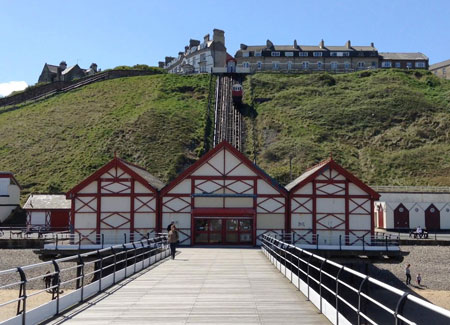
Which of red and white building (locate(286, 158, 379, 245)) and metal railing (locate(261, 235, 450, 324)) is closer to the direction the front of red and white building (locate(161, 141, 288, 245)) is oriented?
the metal railing

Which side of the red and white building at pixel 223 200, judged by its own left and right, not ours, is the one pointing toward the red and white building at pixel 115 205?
right

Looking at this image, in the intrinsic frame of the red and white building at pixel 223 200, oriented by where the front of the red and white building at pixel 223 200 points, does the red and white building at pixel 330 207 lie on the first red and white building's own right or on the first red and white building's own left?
on the first red and white building's own left

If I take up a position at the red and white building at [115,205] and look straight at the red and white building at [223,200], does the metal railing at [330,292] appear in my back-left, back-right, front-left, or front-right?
front-right

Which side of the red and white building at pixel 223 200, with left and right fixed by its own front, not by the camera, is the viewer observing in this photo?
front

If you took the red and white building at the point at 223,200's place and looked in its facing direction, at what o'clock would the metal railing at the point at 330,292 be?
The metal railing is roughly at 11 o'clock from the red and white building.

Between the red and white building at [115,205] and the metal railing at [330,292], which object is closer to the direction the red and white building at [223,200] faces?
the metal railing

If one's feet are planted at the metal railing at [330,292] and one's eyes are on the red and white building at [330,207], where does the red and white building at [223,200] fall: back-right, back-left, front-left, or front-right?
front-left

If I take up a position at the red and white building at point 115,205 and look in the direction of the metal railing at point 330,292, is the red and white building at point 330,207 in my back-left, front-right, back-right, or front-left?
front-left

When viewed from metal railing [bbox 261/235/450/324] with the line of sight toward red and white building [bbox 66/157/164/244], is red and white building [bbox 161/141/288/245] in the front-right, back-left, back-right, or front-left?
front-right
